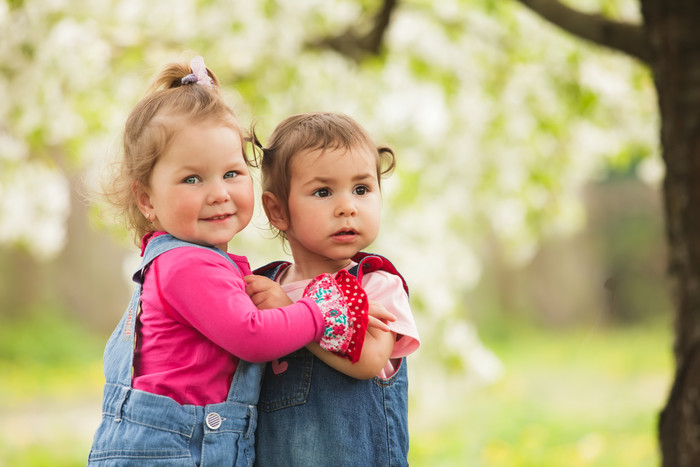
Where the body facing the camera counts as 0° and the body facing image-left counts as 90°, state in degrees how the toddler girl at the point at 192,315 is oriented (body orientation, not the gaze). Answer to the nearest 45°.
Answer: approximately 270°

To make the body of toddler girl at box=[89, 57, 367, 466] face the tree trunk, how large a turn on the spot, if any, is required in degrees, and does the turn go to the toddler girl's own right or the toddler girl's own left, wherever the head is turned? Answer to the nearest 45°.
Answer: approximately 45° to the toddler girl's own left
